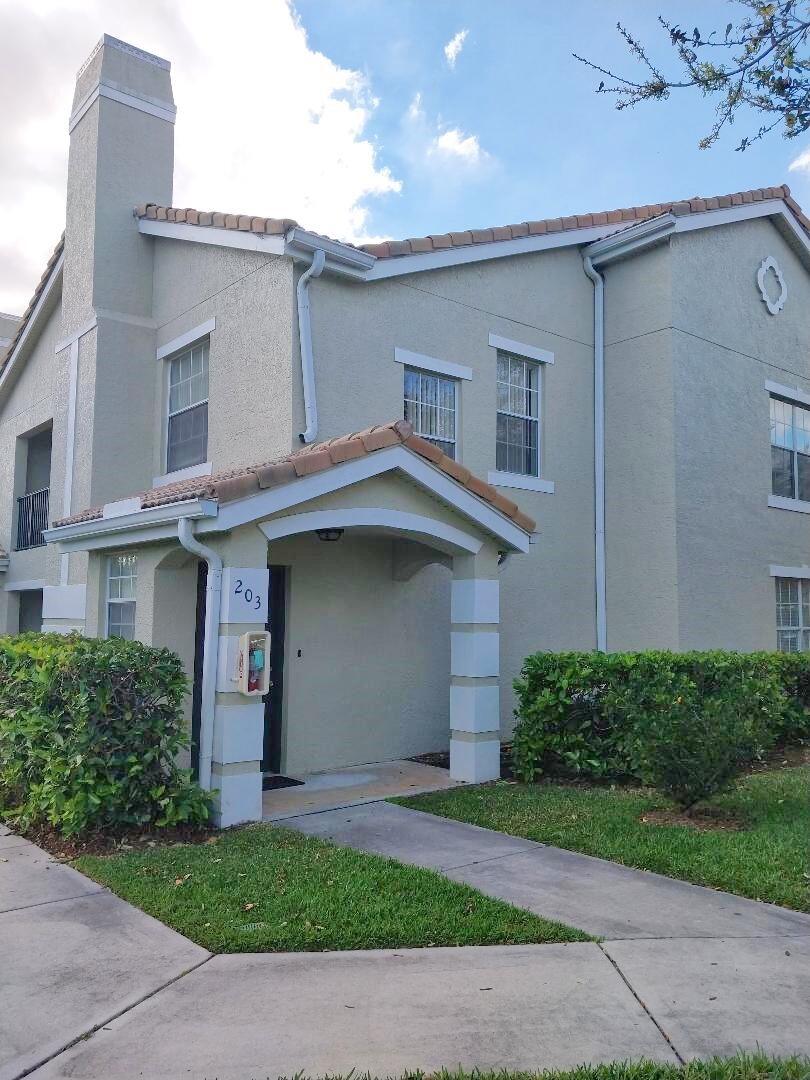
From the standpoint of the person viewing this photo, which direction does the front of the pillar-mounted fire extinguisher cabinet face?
facing the viewer and to the right of the viewer

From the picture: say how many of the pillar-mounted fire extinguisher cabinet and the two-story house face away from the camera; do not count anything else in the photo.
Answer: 0

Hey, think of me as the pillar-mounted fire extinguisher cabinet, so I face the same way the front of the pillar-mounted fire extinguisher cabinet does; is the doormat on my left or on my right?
on my left
